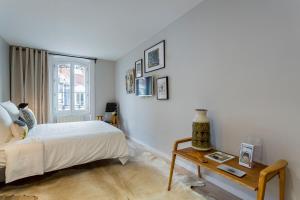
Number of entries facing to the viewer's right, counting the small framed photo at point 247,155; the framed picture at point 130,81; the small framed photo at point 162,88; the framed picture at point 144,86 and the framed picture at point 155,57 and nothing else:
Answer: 0

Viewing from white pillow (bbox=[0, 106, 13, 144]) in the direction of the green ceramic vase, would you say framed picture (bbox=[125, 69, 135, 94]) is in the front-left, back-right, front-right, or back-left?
front-left

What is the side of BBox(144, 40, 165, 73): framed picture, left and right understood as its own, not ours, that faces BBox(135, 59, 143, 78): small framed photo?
right

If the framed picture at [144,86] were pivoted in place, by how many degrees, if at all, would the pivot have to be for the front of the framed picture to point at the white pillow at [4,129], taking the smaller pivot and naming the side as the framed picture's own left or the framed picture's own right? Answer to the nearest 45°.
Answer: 0° — it already faces it

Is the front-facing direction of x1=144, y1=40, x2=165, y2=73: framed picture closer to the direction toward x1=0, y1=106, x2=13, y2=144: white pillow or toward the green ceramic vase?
the white pillow

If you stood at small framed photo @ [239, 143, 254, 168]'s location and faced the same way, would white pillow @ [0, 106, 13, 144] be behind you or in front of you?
in front

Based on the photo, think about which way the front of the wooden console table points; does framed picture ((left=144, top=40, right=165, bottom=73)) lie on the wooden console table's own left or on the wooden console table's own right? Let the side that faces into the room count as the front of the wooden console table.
on the wooden console table's own right

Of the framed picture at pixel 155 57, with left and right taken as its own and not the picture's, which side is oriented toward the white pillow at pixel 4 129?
front

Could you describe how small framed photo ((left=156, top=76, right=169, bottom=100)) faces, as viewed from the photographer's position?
facing the viewer and to the left of the viewer

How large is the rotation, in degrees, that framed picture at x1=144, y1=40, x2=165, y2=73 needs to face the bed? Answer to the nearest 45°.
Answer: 0° — it already faces it

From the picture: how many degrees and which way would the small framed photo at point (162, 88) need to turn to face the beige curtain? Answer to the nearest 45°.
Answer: approximately 45° to its right

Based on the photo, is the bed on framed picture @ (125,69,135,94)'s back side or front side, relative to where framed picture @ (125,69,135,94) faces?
on the front side

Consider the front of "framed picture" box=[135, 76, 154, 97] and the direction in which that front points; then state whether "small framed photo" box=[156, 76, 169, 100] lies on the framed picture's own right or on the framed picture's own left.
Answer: on the framed picture's own left

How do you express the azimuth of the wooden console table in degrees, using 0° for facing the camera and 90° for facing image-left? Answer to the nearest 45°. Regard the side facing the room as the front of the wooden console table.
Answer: approximately 45°

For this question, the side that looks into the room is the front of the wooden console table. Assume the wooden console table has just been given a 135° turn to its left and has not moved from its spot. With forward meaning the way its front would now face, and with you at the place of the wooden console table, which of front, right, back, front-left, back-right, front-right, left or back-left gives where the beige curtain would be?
back

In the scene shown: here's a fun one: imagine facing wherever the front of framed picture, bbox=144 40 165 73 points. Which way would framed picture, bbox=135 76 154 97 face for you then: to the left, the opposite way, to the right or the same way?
the same way

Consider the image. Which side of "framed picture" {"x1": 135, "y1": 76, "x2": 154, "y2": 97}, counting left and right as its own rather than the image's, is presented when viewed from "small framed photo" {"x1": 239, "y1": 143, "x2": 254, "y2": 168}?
left

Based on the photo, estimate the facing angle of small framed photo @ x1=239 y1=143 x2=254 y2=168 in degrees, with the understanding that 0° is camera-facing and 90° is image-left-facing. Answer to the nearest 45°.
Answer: approximately 45°

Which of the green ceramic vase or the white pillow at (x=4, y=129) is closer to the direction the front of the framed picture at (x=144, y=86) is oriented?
the white pillow
